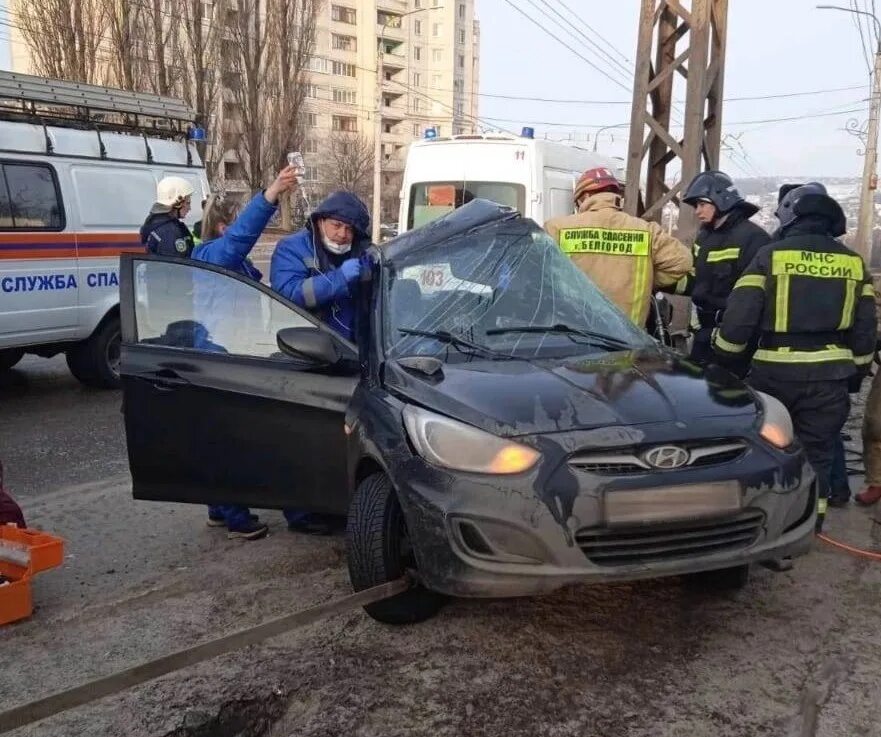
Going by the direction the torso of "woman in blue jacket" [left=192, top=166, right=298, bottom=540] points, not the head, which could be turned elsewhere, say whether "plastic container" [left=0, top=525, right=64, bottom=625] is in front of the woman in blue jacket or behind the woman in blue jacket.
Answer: behind

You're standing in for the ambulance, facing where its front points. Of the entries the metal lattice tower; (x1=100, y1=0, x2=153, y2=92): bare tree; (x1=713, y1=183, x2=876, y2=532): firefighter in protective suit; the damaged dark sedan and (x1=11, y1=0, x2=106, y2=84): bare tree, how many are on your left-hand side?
2

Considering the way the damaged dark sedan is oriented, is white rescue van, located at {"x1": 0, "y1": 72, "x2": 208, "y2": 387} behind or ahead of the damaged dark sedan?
behind

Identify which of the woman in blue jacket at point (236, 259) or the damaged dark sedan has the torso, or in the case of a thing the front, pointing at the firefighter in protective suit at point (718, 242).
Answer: the woman in blue jacket

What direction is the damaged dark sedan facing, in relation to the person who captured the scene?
facing the viewer and to the right of the viewer

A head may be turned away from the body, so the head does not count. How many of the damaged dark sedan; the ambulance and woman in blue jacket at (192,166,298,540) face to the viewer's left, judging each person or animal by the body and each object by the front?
0

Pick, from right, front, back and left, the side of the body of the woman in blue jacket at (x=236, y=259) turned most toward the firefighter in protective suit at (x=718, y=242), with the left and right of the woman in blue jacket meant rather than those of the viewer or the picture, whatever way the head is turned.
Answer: front

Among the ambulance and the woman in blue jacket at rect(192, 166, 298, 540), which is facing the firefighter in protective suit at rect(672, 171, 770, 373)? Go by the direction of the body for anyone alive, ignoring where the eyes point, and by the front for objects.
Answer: the woman in blue jacket

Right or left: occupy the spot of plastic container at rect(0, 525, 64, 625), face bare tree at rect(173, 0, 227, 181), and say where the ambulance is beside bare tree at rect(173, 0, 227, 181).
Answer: right

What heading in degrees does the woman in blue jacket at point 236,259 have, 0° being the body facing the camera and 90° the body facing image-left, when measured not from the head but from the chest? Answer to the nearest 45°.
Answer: approximately 270°
